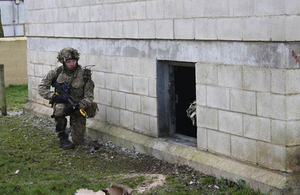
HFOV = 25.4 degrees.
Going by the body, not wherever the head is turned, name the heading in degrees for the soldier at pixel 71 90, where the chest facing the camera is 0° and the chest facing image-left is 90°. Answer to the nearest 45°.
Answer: approximately 0°

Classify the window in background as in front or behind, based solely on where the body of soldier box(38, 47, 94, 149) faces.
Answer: behind
